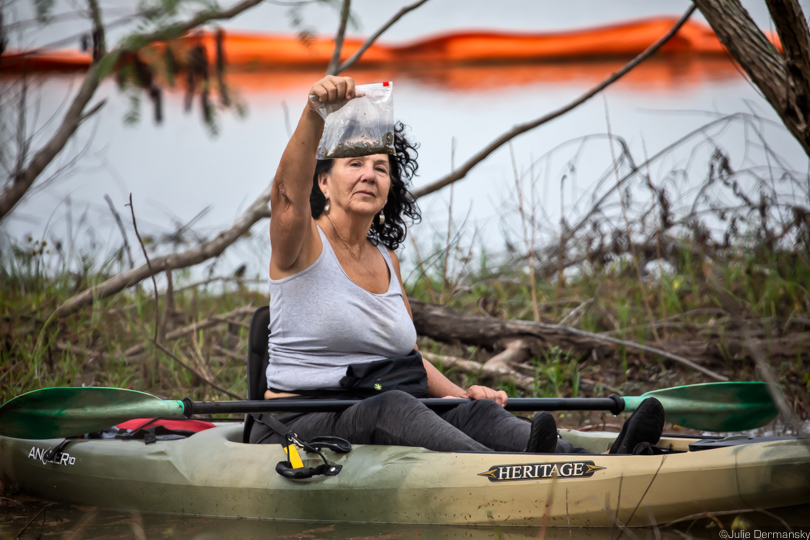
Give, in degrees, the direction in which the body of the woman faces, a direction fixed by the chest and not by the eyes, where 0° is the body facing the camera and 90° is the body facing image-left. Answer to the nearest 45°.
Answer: approximately 315°

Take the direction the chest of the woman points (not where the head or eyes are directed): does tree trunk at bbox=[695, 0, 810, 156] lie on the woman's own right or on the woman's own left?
on the woman's own left

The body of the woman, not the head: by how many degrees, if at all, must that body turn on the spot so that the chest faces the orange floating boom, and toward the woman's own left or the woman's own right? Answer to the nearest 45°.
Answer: approximately 135° to the woman's own left

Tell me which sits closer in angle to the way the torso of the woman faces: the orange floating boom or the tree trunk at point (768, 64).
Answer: the tree trunk
